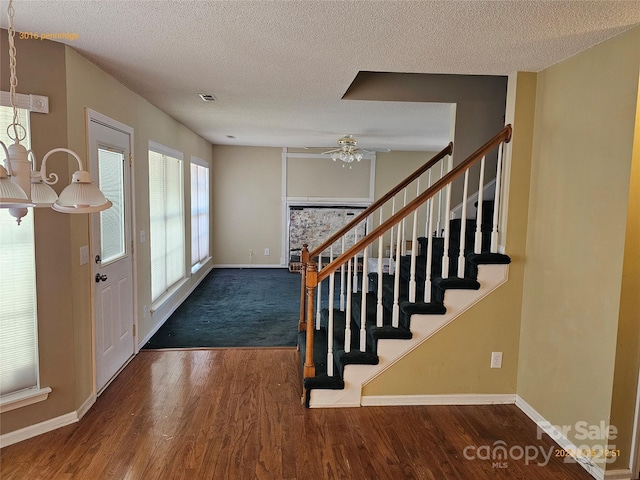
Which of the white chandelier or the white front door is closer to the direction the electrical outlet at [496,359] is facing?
the white chandelier

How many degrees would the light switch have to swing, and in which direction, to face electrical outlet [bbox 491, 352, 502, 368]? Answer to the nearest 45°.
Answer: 0° — it already faces it

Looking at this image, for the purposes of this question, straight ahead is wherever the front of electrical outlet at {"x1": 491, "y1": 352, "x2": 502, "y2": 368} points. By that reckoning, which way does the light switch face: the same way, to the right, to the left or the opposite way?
to the left

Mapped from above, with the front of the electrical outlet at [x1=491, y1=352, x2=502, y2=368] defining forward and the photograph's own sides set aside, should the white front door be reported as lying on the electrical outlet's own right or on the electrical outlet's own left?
on the electrical outlet's own right

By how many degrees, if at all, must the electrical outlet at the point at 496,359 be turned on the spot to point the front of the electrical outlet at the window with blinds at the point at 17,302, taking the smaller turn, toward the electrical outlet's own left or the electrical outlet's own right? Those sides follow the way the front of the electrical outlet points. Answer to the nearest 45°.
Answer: approximately 45° to the electrical outlet's own right

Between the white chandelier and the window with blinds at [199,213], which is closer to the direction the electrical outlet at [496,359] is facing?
the white chandelier

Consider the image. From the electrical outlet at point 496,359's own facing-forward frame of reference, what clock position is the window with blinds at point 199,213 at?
The window with blinds is roughly at 4 o'clock from the electrical outlet.

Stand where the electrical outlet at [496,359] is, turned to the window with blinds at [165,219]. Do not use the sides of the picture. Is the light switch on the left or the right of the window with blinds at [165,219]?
left

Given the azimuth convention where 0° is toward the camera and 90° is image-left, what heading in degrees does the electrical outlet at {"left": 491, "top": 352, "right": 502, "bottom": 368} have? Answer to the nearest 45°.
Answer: approximately 0°

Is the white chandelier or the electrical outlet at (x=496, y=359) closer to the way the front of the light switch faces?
the electrical outlet

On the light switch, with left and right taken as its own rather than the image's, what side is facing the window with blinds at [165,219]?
left
